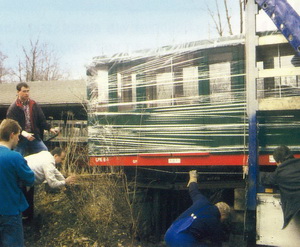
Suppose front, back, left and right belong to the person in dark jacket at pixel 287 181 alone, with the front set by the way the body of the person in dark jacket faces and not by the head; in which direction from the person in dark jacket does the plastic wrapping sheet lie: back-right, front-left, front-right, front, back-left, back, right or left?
front

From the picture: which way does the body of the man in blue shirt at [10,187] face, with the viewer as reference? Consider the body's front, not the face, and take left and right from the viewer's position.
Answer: facing away from the viewer and to the right of the viewer

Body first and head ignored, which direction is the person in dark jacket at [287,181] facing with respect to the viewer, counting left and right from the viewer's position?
facing away from the viewer and to the left of the viewer

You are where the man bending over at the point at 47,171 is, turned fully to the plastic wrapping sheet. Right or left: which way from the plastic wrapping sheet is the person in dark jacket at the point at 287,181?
right

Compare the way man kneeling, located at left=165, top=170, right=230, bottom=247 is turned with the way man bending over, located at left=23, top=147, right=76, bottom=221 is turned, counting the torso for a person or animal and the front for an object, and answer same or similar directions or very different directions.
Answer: same or similar directions

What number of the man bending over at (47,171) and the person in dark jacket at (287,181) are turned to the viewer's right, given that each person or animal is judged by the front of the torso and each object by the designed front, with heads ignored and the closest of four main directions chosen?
1

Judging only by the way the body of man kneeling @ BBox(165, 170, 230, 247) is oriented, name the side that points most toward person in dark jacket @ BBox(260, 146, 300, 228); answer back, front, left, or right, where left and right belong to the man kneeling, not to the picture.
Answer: front

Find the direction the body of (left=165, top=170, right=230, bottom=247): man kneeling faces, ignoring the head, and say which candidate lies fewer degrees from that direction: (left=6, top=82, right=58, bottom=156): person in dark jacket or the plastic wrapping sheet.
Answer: the plastic wrapping sheet

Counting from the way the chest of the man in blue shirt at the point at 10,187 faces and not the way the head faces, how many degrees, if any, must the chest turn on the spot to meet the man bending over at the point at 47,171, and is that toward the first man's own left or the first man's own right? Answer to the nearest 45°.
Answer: approximately 45° to the first man's own left

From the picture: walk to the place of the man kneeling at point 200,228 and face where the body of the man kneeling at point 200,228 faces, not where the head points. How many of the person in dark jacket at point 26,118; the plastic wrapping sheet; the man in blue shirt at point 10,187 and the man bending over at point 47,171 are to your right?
0

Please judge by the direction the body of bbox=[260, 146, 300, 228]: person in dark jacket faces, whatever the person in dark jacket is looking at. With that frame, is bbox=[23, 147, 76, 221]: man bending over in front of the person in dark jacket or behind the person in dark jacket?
in front

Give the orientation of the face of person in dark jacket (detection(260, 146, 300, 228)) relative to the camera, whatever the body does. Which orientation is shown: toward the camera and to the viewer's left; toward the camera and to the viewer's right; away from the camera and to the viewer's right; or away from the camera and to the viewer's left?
away from the camera and to the viewer's left

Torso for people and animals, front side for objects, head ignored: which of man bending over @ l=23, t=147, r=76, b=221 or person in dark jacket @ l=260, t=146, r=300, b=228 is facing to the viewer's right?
the man bending over

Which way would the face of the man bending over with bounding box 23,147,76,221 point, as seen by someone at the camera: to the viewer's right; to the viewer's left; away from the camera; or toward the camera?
to the viewer's right

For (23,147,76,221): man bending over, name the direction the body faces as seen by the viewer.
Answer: to the viewer's right

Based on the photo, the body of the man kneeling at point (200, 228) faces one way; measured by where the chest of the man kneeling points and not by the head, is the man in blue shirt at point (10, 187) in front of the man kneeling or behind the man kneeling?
behind

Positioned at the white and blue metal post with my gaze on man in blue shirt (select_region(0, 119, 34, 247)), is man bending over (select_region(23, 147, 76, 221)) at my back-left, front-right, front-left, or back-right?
front-right

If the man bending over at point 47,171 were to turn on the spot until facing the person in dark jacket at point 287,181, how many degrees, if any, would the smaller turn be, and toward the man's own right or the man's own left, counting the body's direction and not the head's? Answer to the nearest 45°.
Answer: approximately 45° to the man's own right
